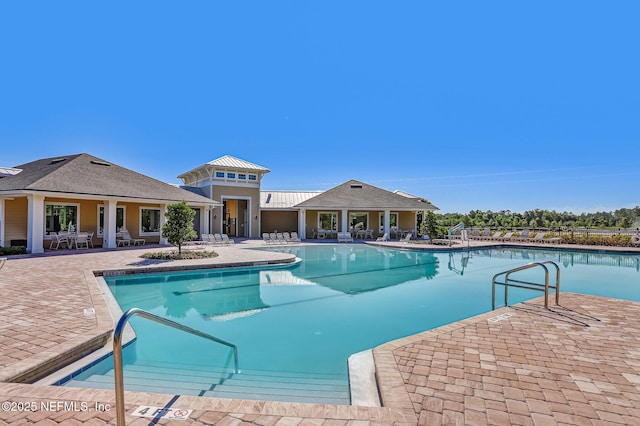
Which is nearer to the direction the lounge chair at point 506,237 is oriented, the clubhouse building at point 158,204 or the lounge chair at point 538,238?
the clubhouse building

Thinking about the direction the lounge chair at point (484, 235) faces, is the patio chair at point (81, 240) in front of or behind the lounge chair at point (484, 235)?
in front

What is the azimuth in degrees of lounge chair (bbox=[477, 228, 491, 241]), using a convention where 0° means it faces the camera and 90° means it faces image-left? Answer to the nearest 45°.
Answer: approximately 45°

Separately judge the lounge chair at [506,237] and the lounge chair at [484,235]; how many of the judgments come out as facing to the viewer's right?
0

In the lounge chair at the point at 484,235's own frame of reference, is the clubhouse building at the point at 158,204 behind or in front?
in front

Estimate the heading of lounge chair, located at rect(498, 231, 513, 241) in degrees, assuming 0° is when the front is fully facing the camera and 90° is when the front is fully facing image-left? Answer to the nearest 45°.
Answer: approximately 45°
